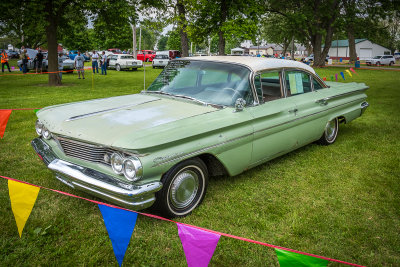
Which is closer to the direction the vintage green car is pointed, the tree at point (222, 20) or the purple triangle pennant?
the purple triangle pennant

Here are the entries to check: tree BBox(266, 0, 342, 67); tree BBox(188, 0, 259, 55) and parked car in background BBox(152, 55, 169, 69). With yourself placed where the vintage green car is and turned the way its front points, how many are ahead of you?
0

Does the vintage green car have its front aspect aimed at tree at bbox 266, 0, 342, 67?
no

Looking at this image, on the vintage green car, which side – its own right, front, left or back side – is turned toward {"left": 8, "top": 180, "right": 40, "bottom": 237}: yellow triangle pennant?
front

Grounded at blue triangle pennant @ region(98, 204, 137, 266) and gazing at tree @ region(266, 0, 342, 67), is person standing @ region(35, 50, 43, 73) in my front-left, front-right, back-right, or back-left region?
front-left

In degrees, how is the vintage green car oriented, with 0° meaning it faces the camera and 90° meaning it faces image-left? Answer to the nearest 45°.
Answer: approximately 45°

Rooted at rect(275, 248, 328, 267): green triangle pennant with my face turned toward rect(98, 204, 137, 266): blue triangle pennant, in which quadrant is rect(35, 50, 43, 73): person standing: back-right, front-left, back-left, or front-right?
front-right

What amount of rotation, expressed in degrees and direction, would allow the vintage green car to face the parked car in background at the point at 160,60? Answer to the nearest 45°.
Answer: approximately 135° to its right

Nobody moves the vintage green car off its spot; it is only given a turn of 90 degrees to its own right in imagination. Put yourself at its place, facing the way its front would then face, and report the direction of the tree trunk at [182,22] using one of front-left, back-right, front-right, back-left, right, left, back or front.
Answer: front-right

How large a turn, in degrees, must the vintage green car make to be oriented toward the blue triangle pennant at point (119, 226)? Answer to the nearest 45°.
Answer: approximately 45° to its left

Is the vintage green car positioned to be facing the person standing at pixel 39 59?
no

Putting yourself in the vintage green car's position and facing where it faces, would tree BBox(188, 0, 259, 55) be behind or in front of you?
behind

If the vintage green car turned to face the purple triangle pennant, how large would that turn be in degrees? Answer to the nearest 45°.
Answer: approximately 45° to its left

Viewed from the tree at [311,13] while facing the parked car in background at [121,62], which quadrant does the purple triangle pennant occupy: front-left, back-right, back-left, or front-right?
front-left
